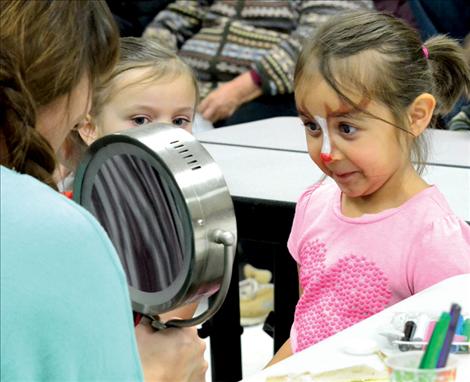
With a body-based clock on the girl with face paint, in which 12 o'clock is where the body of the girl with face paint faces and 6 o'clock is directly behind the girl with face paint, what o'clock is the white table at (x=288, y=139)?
The white table is roughly at 4 o'clock from the girl with face paint.

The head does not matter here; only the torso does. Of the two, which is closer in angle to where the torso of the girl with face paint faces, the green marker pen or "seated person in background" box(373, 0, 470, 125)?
the green marker pen

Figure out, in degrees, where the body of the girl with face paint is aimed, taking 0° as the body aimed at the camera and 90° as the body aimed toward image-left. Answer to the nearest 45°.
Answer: approximately 45°

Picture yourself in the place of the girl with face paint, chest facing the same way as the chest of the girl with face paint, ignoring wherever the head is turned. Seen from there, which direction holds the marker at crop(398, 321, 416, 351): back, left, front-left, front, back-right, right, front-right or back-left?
front-left
